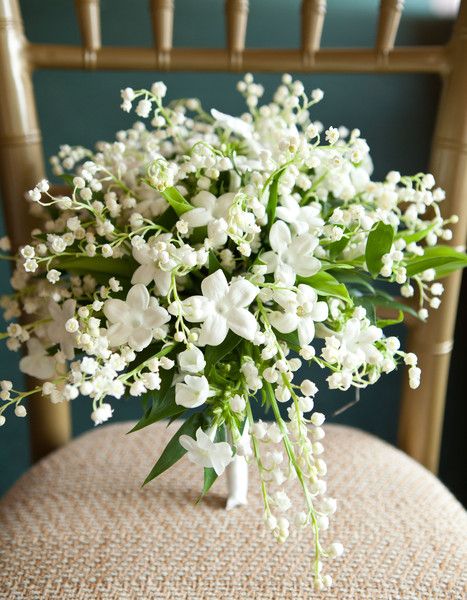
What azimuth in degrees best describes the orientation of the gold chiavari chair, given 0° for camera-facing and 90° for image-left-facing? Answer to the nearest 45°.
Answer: approximately 0°
